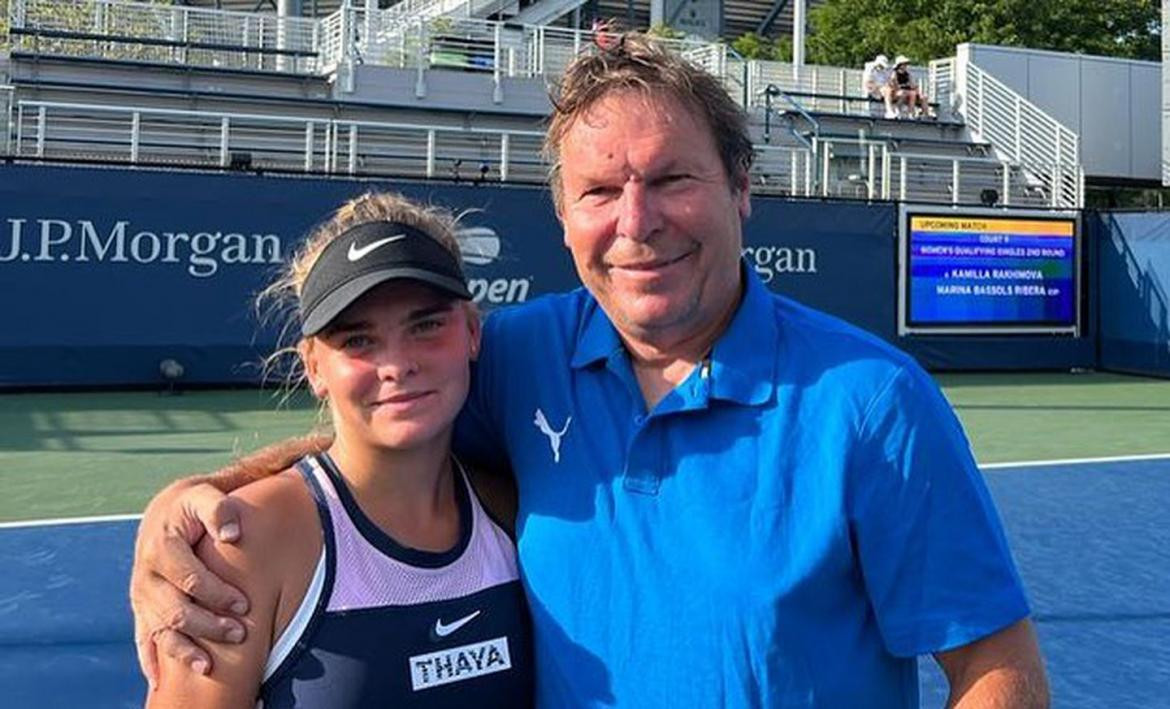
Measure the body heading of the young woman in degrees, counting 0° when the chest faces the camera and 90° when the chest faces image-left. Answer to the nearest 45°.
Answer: approximately 315°

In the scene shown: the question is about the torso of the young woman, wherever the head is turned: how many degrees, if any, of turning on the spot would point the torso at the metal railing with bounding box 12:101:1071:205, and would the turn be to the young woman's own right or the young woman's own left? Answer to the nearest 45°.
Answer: approximately 135° to the young woman's own left

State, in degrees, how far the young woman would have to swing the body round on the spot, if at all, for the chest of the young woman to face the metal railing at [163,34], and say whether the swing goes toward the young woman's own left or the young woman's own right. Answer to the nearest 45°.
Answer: approximately 135° to the young woman's own left

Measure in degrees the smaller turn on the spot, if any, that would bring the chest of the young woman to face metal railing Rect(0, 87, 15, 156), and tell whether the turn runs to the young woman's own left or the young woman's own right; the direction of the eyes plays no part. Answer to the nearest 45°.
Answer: approximately 135° to the young woman's own left

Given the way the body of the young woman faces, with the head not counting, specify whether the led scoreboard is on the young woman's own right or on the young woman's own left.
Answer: on the young woman's own left

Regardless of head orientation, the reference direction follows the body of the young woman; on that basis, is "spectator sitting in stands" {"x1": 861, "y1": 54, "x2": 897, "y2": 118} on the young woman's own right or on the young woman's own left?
on the young woman's own left

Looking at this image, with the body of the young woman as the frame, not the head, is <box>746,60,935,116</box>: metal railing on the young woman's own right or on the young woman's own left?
on the young woman's own left
